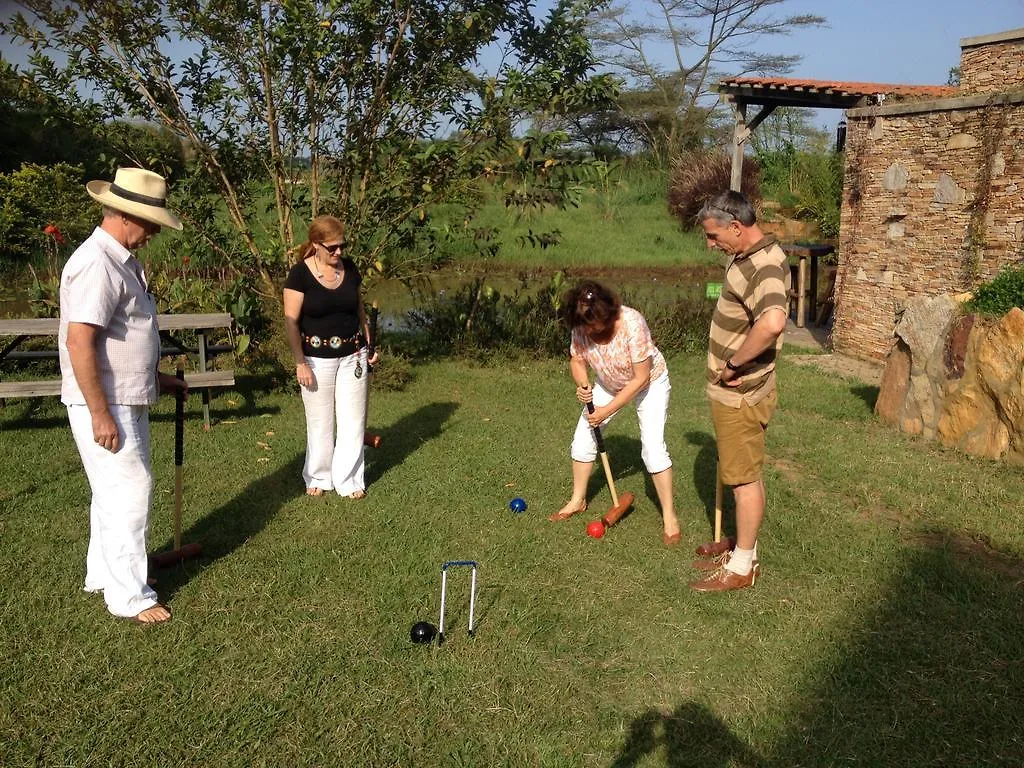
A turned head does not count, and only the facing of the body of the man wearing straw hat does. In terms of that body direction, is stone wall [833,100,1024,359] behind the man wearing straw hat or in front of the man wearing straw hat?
in front

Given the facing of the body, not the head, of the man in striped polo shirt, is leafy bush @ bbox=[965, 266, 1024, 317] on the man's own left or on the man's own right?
on the man's own right

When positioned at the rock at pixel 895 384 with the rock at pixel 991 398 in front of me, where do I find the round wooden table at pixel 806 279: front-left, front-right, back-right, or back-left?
back-left

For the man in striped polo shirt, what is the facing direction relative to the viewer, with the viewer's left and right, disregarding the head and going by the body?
facing to the left of the viewer

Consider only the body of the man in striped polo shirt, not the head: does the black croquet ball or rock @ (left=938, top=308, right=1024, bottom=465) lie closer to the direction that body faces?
the black croquet ball

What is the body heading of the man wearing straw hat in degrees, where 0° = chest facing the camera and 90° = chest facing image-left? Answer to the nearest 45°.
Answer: approximately 270°

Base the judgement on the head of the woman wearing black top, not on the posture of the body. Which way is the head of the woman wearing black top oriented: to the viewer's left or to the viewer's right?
to the viewer's right

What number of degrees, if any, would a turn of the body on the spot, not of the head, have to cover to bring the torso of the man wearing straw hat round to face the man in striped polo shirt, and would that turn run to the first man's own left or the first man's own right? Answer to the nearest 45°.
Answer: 0° — they already face them

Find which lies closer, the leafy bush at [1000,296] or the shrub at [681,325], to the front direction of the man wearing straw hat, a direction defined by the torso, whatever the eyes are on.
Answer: the leafy bush

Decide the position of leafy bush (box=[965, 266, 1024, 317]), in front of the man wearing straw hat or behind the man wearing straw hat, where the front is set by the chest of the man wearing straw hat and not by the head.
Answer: in front

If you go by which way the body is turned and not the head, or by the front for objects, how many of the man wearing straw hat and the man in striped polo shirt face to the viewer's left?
1
